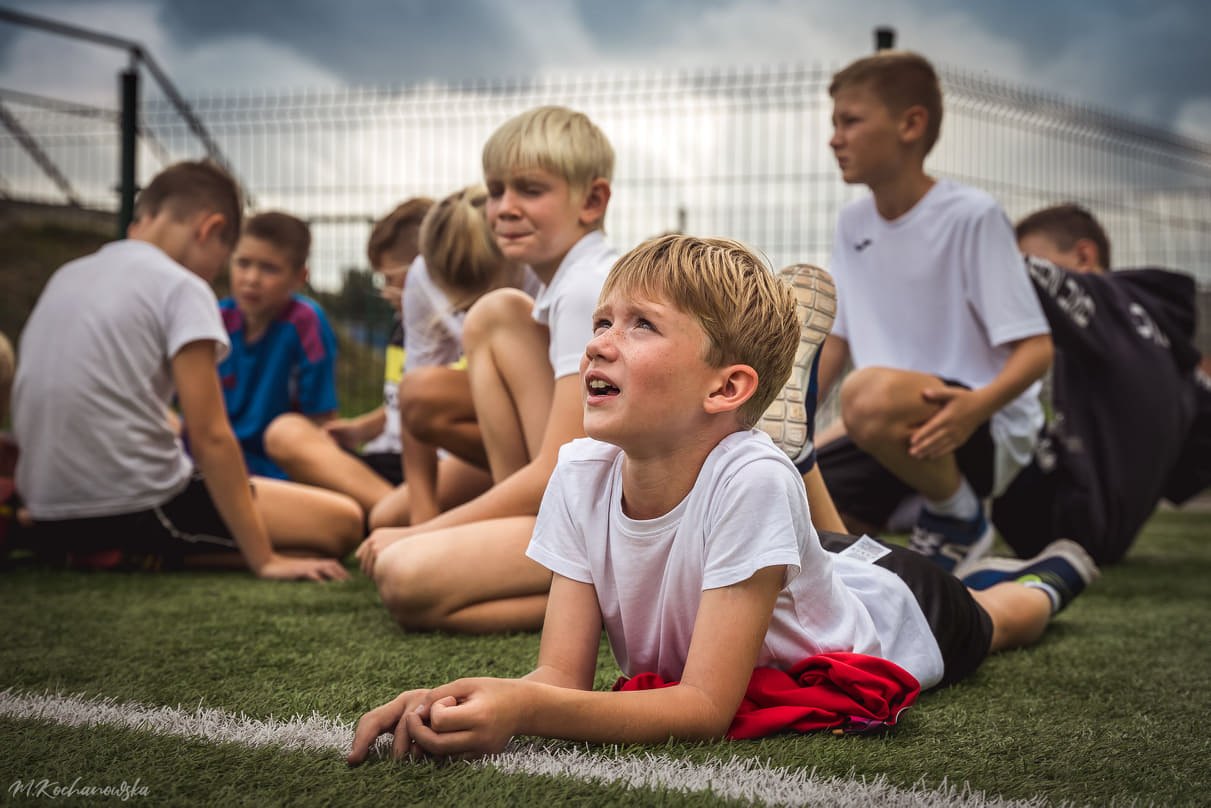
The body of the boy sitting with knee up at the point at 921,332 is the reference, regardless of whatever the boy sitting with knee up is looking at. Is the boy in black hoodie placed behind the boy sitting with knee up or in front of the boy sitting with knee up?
behind

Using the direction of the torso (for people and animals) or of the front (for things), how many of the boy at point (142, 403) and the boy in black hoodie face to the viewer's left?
1

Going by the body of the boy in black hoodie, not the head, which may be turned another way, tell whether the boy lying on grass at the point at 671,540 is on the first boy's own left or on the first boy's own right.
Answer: on the first boy's own left

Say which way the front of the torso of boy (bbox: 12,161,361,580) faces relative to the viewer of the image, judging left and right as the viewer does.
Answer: facing away from the viewer and to the right of the viewer

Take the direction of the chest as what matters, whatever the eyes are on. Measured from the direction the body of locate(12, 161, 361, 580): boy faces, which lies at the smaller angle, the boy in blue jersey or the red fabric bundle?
the boy in blue jersey

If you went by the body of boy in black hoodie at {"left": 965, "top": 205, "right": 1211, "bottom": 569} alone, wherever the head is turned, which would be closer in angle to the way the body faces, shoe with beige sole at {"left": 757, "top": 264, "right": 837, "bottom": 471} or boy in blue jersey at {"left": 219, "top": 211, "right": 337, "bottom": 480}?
the boy in blue jersey

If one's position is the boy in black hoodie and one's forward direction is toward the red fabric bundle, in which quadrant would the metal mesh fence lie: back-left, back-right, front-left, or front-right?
back-right

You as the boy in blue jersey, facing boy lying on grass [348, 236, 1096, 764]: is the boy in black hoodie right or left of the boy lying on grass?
left

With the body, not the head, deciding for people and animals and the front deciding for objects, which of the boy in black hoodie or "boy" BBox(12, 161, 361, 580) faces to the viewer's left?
the boy in black hoodie

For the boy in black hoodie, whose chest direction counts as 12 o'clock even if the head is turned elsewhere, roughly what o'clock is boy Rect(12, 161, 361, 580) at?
The boy is roughly at 11 o'clock from the boy in black hoodie.

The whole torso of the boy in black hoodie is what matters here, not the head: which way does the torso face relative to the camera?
to the viewer's left

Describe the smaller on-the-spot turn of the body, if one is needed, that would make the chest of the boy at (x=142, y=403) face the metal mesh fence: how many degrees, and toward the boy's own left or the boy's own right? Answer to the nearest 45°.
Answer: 0° — they already face it
